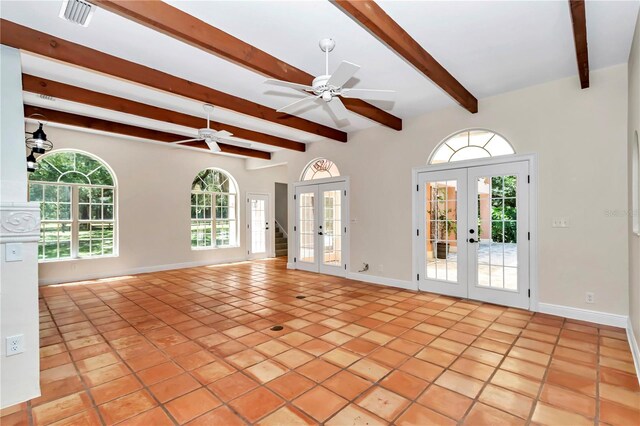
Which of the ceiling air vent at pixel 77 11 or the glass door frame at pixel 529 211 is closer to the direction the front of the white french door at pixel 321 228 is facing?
the ceiling air vent

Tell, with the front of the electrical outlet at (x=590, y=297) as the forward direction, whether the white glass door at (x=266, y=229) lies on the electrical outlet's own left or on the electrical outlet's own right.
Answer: on the electrical outlet's own right

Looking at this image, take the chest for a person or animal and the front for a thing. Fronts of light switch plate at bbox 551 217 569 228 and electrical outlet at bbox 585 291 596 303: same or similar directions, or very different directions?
same or similar directions

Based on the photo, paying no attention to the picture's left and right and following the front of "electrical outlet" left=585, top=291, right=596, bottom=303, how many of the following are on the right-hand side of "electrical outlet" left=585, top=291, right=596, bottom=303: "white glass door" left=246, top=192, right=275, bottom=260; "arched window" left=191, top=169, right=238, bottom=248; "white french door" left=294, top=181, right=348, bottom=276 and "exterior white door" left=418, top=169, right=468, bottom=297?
4

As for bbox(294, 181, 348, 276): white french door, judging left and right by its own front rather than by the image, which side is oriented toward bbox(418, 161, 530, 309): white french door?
left

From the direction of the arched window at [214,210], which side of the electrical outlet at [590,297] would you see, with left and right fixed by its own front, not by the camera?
right

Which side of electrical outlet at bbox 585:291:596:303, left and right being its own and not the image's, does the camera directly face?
front

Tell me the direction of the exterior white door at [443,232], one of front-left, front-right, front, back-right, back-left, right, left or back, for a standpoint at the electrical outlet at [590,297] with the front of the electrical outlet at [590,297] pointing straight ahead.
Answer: right

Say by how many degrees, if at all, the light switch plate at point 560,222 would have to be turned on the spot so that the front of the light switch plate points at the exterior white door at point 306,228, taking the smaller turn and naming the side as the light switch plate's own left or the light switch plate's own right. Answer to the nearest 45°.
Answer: approximately 90° to the light switch plate's own right

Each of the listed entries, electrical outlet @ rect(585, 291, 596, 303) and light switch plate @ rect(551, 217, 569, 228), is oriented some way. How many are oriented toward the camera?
2

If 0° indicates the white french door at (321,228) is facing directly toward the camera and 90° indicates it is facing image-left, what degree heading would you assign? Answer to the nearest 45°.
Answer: approximately 45°

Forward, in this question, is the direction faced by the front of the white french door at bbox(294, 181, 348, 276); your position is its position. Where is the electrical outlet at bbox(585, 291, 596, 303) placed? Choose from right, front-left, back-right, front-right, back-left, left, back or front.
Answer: left

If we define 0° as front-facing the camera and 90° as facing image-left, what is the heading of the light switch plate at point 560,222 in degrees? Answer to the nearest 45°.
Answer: approximately 0°
